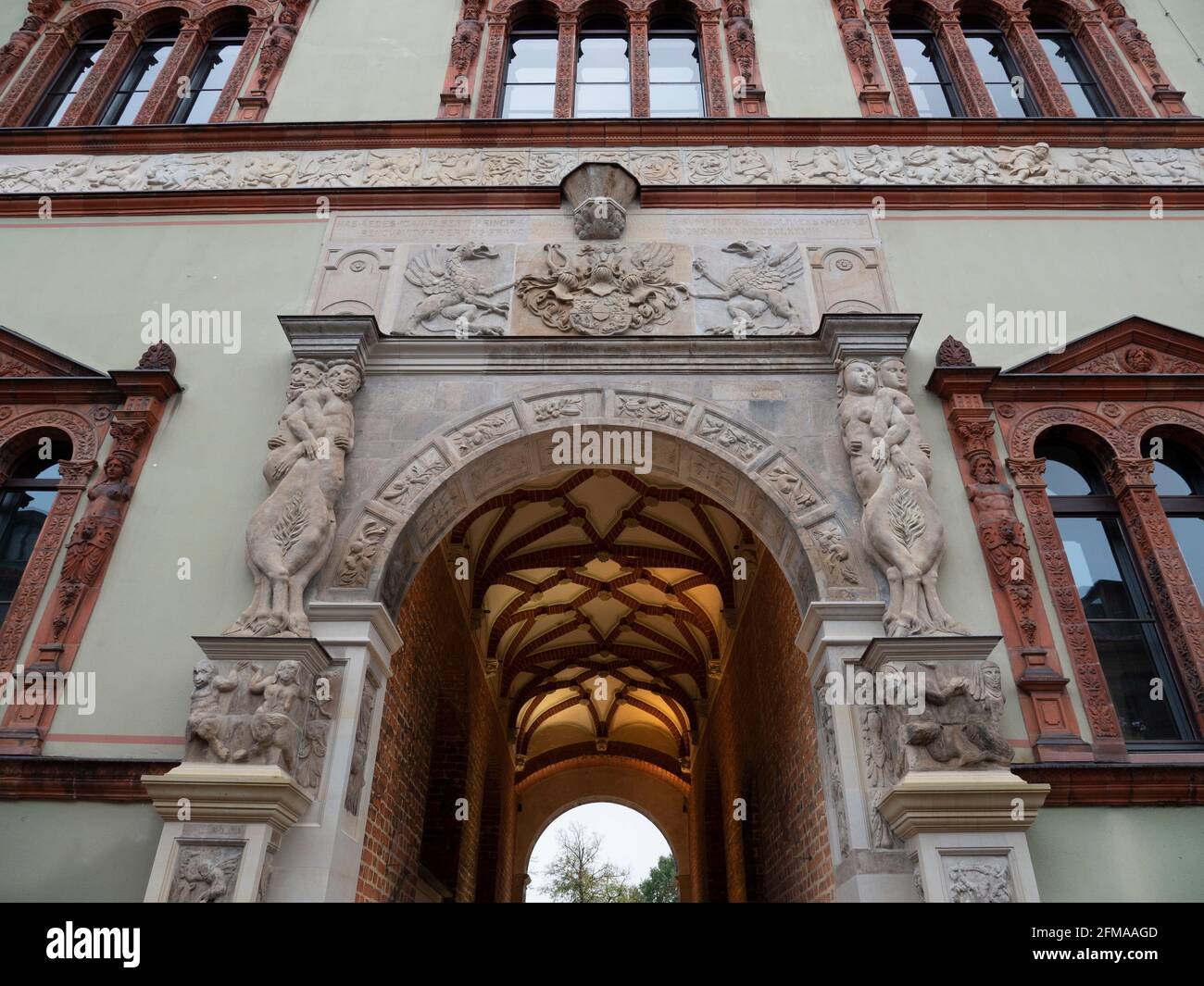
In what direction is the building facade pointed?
toward the camera
